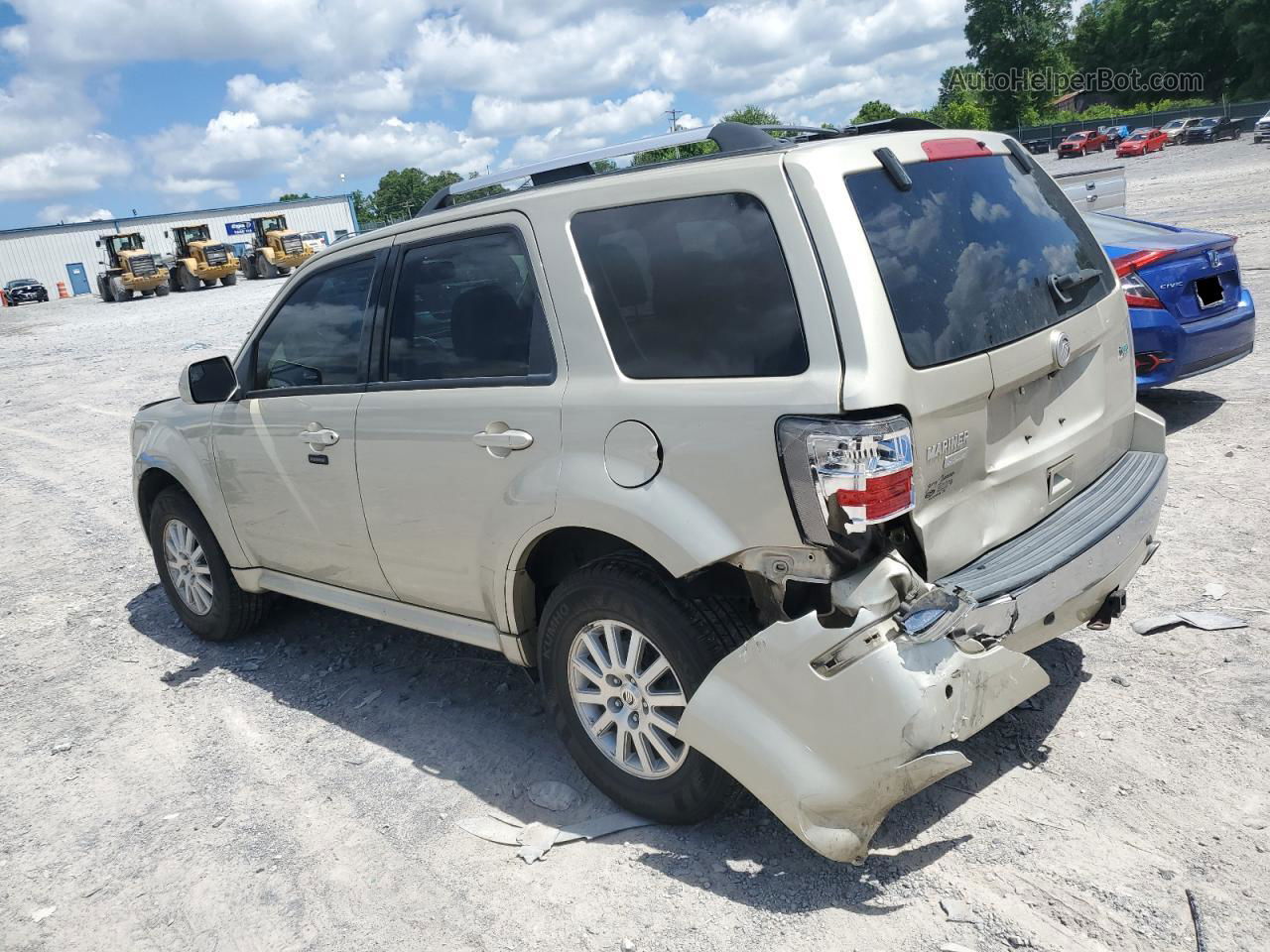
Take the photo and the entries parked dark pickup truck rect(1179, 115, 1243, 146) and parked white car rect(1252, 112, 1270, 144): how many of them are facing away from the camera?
0

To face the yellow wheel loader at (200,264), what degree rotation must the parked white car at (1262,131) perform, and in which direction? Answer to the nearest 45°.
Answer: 0° — it already faces it

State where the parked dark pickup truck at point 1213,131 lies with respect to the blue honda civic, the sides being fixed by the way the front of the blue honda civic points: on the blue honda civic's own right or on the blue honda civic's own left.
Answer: on the blue honda civic's own right

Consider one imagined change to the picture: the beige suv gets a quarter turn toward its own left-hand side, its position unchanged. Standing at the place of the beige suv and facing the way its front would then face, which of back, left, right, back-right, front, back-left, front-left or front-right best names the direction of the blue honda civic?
back

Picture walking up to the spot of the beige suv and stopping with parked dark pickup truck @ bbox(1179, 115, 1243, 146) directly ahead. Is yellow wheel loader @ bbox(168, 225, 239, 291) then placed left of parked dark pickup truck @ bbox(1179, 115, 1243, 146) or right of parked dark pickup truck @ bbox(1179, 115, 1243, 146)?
left

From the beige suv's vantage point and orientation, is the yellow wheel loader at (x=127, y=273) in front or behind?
in front

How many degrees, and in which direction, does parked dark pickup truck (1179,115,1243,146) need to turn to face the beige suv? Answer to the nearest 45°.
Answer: approximately 45° to its left

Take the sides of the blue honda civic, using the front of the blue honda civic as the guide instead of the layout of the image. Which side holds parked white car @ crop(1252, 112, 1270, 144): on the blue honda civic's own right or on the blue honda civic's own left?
on the blue honda civic's own right

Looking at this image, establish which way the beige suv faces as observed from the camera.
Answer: facing away from the viewer and to the left of the viewer

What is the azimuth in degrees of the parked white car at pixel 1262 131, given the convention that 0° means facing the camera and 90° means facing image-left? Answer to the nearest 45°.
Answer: approximately 45°

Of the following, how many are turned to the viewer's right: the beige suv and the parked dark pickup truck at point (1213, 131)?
0

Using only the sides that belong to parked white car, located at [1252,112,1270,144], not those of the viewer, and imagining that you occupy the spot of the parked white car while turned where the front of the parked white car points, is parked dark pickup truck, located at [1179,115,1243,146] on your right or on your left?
on your right

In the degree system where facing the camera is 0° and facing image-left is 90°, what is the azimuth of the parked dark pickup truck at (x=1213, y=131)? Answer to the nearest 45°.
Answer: approximately 45°

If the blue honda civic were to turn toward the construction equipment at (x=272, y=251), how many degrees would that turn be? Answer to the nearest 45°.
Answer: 0° — it already faces it

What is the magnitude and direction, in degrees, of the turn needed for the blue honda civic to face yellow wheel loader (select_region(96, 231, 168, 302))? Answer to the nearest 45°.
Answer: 0° — it already faces it
